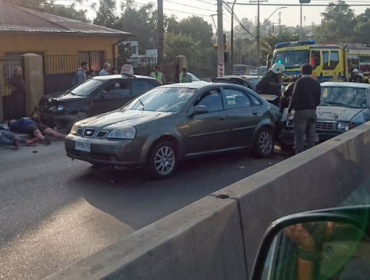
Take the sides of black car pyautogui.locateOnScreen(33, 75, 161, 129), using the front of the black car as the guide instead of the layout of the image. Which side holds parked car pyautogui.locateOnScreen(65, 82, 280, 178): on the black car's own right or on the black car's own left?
on the black car's own left

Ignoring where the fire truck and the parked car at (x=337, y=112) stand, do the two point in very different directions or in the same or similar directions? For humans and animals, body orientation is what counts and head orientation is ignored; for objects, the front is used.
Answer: same or similar directions

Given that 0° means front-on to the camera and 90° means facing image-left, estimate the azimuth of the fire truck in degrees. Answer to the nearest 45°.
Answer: approximately 45°

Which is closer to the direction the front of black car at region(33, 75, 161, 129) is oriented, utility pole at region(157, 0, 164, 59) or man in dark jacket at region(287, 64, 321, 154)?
the man in dark jacket

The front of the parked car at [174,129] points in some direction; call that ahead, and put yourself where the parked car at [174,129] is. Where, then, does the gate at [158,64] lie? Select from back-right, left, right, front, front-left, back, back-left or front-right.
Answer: back-right

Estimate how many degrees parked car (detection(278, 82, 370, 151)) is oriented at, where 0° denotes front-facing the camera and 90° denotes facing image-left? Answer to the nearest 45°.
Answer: approximately 45°

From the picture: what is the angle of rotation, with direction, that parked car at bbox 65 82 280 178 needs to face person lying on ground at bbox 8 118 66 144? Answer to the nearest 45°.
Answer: approximately 90° to its right

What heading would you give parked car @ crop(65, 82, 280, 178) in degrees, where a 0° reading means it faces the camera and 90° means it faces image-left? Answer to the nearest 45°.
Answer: approximately 45°

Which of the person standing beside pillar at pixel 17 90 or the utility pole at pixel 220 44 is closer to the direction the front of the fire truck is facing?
the person standing beside pillar

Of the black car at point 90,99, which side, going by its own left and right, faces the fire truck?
back

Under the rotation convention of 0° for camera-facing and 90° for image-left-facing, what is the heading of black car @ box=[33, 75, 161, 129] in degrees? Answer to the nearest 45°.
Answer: approximately 45°

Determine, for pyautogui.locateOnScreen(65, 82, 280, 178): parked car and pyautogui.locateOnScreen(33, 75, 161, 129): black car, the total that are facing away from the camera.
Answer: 0

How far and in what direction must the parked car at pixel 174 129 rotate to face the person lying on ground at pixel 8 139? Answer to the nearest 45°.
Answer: approximately 90° to its right

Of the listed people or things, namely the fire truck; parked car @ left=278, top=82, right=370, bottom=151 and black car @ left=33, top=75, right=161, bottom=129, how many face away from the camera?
0

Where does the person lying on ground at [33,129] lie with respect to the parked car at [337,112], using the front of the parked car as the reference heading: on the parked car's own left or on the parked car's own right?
on the parked car's own right
